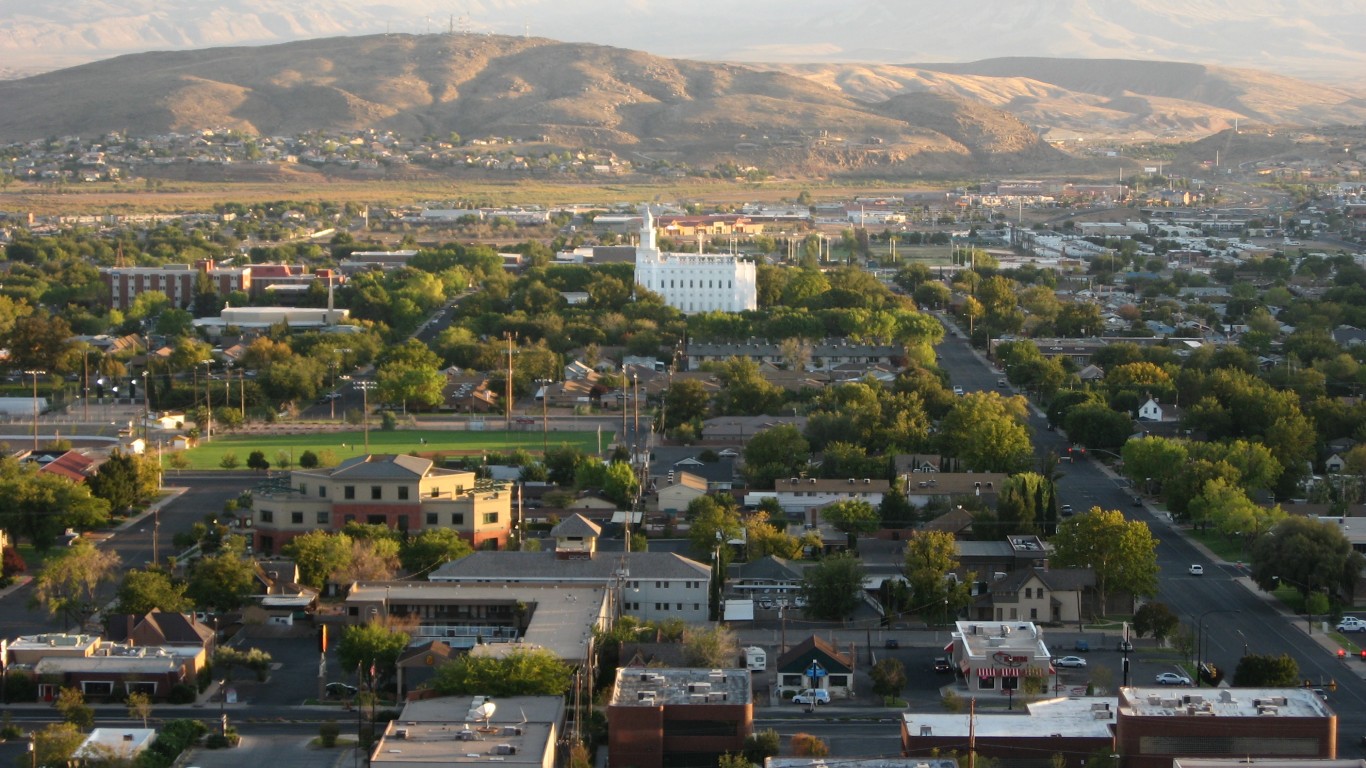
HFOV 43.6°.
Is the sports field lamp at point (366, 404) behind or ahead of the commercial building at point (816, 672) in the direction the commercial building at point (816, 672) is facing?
behind

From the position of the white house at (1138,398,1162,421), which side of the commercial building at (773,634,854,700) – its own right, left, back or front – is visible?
back

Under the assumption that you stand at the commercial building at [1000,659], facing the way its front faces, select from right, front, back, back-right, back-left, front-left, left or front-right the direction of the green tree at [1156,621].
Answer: back-left

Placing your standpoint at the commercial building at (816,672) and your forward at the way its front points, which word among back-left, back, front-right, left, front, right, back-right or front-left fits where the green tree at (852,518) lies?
back

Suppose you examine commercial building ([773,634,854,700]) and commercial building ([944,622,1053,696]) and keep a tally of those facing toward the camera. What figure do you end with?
2

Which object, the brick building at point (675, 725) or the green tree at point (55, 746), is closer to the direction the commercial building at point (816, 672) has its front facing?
the brick building

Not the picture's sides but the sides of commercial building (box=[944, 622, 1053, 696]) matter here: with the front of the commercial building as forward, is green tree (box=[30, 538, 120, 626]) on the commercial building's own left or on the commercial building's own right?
on the commercial building's own right

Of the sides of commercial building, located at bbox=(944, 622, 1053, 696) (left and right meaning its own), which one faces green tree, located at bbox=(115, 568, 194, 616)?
right

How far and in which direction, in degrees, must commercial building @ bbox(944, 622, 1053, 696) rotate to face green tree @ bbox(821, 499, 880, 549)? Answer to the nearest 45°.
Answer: approximately 180°

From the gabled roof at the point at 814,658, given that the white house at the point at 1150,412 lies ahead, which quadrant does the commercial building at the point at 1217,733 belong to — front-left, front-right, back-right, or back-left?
back-right

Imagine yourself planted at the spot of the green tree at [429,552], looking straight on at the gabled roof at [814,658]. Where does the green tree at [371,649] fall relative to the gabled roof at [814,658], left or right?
right

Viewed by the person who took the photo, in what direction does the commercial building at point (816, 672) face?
facing the viewer

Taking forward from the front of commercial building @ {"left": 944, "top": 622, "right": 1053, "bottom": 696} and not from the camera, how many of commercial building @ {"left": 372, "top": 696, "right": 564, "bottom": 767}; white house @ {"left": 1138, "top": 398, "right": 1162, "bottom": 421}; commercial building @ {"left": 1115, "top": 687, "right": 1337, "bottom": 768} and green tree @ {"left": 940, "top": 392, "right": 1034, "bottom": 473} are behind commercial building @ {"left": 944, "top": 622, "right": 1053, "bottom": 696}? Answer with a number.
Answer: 2

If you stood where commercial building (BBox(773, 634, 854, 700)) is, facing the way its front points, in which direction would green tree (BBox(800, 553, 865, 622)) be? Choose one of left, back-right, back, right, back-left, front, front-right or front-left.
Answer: back

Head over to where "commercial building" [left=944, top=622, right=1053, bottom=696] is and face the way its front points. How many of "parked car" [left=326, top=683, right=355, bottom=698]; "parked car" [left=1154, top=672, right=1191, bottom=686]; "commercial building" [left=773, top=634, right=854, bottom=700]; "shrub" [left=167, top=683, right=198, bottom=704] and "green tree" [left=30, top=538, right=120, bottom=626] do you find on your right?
4

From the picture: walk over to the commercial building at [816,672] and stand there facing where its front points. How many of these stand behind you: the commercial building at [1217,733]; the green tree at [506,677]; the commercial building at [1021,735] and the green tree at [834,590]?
1

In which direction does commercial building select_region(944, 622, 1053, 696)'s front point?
toward the camera
